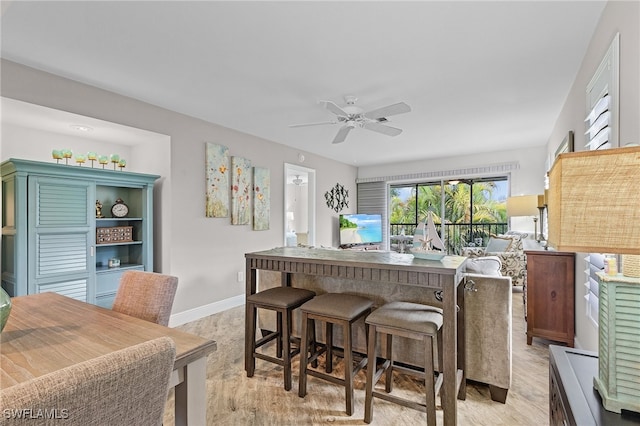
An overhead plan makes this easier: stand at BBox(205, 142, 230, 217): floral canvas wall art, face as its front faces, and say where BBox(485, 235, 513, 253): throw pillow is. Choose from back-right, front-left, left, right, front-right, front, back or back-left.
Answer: front-left

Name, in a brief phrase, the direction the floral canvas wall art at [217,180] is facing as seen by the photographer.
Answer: facing the viewer and to the right of the viewer

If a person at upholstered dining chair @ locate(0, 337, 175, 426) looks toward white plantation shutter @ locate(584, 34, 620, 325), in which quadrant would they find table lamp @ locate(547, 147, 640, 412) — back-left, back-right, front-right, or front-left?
front-right

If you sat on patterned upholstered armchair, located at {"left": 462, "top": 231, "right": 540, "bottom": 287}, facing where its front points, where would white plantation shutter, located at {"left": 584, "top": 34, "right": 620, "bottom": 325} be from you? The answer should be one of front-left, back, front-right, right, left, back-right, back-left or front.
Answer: left

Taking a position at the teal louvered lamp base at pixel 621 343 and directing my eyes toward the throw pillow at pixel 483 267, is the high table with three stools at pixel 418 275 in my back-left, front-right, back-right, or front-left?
front-left

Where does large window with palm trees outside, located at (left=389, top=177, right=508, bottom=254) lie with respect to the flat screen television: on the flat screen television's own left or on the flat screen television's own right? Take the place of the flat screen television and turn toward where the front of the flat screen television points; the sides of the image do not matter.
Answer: on the flat screen television's own left

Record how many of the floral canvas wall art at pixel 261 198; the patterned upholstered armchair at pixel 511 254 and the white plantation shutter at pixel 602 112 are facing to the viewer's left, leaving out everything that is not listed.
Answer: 2

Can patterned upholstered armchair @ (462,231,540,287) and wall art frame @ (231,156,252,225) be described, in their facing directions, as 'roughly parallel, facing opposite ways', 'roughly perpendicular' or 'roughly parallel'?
roughly parallel, facing opposite ways

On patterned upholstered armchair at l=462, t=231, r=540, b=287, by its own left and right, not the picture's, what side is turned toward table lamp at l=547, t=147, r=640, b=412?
left

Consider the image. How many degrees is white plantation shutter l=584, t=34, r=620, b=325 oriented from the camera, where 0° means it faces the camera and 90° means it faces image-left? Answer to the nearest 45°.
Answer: approximately 90°

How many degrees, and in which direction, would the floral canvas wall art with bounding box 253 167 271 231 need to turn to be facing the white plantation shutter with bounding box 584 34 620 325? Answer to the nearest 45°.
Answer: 0° — it already faces it

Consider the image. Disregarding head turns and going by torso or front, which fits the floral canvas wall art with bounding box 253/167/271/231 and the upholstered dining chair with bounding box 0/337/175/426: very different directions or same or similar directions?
very different directions

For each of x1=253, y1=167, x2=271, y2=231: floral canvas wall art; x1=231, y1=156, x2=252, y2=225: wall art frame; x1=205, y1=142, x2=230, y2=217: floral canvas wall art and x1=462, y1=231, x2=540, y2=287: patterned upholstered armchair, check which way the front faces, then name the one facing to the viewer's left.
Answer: the patterned upholstered armchair

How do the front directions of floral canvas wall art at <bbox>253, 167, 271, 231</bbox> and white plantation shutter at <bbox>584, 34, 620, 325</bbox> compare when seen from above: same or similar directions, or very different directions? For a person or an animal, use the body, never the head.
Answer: very different directions

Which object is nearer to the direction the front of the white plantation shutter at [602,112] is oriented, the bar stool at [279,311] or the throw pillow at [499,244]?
the bar stool

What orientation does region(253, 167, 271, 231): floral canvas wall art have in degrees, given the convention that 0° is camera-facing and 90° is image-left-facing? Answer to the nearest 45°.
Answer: approximately 315°
